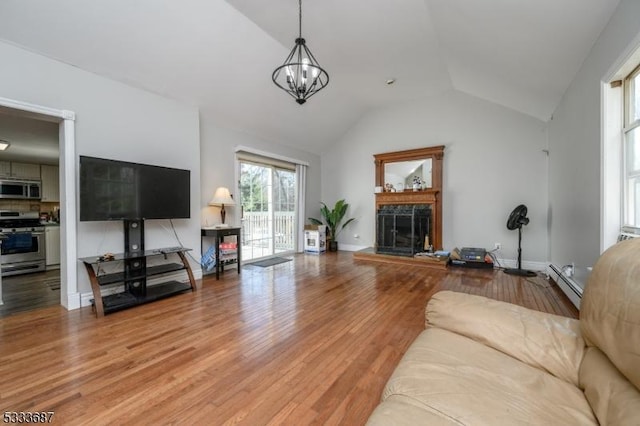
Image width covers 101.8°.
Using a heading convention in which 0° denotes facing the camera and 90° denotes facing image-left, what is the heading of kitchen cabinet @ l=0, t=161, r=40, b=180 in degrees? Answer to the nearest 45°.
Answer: approximately 0°

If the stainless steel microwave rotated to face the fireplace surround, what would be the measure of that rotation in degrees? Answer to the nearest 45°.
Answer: approximately 45° to its left

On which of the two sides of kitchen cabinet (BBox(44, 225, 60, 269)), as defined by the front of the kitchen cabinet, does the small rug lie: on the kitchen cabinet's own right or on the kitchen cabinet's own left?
on the kitchen cabinet's own left

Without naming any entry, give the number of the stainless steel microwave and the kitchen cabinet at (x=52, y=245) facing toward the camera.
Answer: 2
